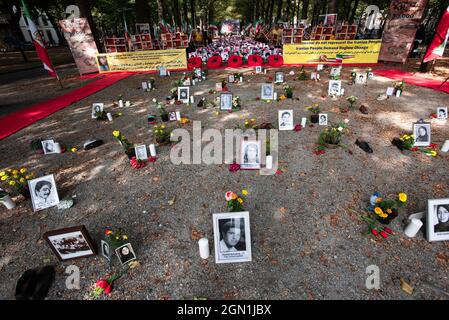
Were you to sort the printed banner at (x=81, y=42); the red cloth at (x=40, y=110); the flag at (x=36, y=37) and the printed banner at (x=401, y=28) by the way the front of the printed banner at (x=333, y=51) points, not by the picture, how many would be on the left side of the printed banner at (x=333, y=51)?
1

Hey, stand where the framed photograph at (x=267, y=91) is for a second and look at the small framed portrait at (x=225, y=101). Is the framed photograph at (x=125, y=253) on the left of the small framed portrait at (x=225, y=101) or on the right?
left

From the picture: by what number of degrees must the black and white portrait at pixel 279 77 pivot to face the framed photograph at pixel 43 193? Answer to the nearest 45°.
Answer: approximately 45° to its right

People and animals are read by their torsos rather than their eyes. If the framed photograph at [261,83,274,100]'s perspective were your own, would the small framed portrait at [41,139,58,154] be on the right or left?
on its right

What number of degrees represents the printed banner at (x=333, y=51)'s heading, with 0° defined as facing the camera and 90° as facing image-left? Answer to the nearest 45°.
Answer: approximately 0°

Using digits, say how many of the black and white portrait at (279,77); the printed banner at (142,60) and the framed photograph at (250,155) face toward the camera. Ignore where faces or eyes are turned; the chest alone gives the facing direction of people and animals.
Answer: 3

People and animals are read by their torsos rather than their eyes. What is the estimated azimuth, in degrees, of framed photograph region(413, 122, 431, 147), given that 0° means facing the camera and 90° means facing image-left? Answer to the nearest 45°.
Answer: approximately 0°

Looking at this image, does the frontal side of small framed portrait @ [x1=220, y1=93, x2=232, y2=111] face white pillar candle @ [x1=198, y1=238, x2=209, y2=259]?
yes

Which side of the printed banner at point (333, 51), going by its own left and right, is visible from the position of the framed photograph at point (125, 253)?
front

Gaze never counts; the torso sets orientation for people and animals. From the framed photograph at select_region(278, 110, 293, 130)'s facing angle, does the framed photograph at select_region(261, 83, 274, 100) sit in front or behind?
behind

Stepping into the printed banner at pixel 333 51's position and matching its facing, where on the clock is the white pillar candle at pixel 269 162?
The white pillar candle is roughly at 12 o'clock from the printed banner.
